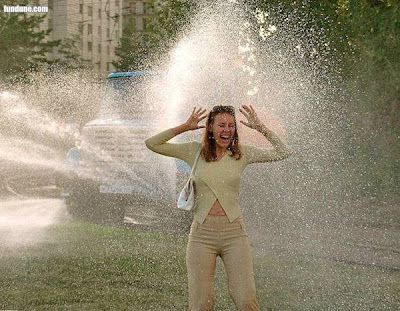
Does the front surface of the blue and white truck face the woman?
yes

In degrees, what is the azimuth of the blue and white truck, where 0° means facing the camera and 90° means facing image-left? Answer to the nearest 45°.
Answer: approximately 0°

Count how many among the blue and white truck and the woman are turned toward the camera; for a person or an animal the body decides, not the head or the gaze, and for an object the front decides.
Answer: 2

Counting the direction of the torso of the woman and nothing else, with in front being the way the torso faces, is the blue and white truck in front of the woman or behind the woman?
behind

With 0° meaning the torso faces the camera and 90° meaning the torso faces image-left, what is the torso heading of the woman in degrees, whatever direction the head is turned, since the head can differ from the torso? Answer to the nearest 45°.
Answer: approximately 0°
